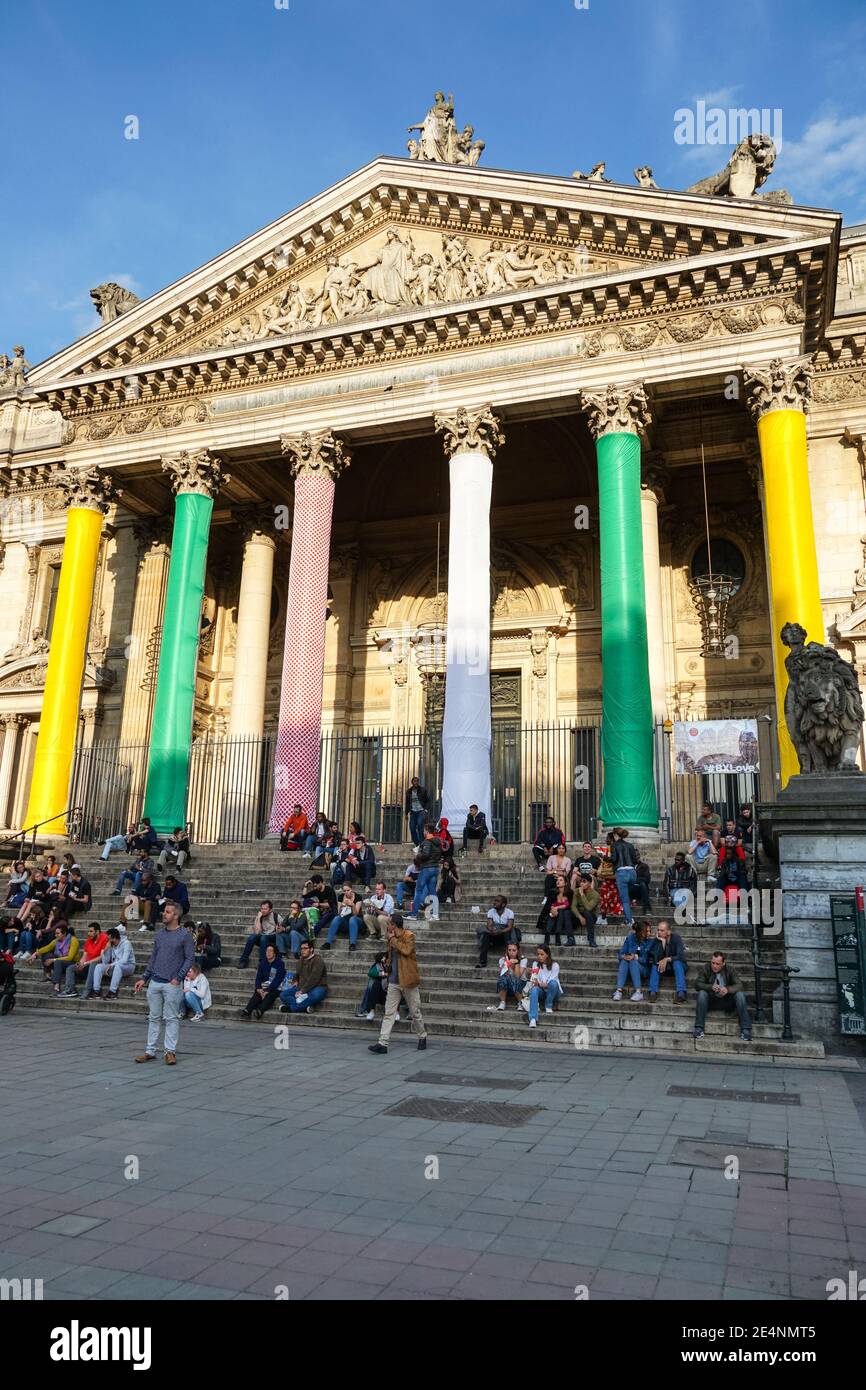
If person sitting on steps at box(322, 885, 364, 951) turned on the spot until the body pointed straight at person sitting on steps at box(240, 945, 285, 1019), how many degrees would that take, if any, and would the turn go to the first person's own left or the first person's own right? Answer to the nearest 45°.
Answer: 0° — they already face them

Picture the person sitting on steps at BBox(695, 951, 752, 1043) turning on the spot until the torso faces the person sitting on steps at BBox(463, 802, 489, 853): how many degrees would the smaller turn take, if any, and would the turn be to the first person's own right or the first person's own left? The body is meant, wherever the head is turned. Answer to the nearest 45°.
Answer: approximately 135° to the first person's own right

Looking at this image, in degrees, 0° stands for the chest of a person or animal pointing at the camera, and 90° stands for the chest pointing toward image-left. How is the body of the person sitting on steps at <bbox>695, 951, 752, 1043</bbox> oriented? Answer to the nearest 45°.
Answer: approximately 0°

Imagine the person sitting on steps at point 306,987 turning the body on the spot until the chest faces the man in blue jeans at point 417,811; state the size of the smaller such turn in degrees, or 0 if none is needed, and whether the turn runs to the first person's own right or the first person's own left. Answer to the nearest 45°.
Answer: approximately 135° to the first person's own right

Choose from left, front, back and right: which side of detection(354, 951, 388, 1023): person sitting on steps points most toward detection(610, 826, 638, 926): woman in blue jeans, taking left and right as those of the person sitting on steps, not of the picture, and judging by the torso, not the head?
back

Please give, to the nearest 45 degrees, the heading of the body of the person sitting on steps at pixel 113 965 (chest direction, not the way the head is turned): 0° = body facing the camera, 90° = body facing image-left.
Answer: approximately 45°

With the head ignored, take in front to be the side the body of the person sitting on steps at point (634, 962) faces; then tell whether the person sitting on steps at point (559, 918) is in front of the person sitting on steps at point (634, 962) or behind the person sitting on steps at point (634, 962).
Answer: behind
